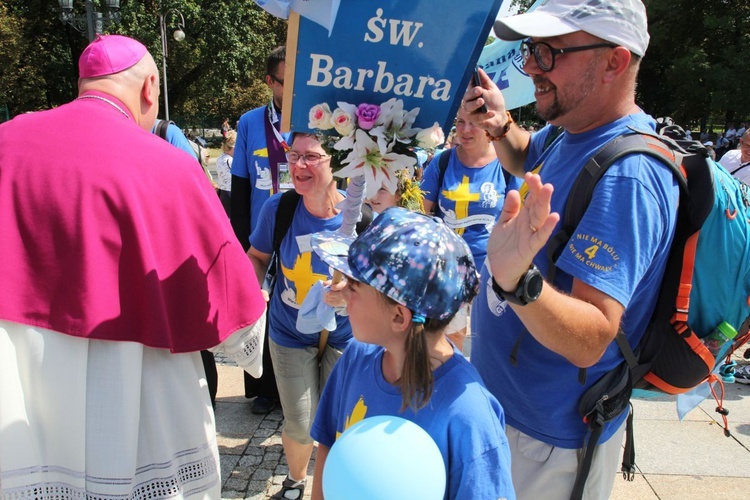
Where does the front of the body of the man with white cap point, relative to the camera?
to the viewer's left

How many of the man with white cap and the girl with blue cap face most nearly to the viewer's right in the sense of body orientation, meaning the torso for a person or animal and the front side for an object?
0

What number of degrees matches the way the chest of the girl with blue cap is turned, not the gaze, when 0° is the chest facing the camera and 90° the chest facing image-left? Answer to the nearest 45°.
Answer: approximately 45°

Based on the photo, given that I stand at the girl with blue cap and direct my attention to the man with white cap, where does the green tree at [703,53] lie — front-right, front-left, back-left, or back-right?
front-left

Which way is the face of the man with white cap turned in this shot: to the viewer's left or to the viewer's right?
to the viewer's left

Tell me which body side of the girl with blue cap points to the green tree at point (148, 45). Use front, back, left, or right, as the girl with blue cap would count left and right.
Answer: right

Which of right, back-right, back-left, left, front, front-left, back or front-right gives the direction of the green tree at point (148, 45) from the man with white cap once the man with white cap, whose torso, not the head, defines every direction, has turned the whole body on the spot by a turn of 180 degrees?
back-left

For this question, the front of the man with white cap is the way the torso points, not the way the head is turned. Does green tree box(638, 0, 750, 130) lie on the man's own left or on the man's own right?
on the man's own right
